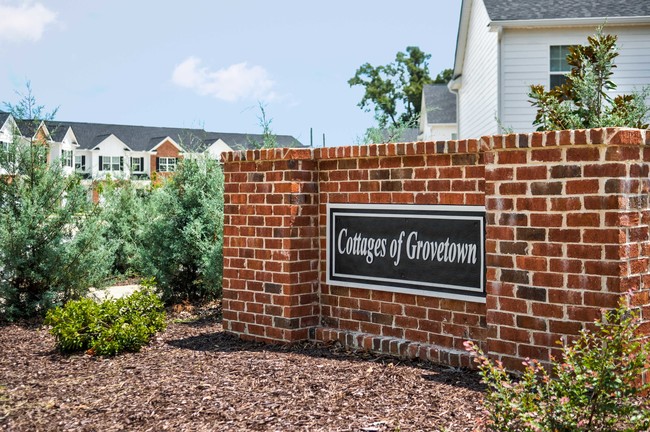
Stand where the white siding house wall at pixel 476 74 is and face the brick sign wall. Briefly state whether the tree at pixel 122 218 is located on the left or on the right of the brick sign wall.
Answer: right

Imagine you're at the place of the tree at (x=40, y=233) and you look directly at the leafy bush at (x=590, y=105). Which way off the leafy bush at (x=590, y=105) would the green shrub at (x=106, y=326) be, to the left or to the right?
right

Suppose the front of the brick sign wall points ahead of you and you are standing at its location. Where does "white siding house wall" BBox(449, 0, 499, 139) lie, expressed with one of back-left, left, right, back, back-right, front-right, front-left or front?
back-right

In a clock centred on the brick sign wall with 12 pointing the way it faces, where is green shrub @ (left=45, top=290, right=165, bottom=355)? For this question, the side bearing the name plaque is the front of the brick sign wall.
The green shrub is roughly at 2 o'clock from the brick sign wall.

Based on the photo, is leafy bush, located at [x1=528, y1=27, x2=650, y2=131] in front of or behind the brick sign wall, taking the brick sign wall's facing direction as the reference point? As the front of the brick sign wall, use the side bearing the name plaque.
behind

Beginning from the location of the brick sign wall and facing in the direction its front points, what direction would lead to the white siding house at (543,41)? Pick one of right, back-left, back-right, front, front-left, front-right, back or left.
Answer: back-right

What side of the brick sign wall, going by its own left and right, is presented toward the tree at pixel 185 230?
right

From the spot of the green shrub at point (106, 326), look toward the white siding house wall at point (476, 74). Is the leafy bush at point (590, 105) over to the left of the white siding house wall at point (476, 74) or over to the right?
right

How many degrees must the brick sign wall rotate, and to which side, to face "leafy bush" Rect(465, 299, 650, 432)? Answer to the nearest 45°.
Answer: approximately 45° to its left

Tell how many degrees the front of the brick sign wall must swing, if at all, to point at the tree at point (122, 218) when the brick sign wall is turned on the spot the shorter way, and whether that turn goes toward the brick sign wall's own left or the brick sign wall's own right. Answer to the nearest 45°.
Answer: approximately 90° to the brick sign wall's own right

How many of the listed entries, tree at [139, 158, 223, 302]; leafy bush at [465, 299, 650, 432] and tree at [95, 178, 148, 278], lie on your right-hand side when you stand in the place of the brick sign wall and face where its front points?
2

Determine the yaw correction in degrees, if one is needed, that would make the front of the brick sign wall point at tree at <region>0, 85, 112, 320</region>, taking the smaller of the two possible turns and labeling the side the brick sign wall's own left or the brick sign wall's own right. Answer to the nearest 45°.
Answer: approximately 90° to the brick sign wall's own right

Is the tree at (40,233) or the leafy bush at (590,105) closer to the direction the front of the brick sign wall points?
the tree

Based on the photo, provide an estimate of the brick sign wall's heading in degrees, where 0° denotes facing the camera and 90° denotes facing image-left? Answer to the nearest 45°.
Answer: approximately 45°
